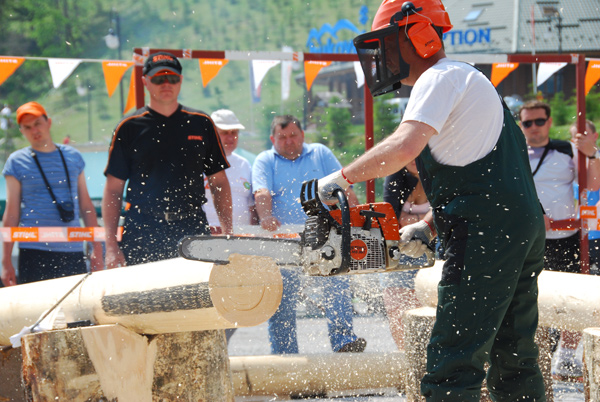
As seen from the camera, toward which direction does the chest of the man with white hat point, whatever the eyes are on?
toward the camera

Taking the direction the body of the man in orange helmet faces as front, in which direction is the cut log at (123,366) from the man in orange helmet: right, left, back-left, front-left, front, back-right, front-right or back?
front

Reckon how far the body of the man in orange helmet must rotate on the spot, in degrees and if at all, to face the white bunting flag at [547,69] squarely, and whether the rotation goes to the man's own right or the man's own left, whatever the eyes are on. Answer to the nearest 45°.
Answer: approximately 90° to the man's own right

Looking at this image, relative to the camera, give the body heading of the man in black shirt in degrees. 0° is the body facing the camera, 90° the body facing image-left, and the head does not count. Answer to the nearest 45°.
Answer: approximately 0°

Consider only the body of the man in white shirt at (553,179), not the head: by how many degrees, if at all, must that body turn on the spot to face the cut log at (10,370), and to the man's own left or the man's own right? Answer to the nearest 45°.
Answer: approximately 45° to the man's own right

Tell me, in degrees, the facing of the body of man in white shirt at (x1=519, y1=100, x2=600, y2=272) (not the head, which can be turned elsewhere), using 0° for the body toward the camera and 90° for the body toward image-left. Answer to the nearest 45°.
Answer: approximately 0°

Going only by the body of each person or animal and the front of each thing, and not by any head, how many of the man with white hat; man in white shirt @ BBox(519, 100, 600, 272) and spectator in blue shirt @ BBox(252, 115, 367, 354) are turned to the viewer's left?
0

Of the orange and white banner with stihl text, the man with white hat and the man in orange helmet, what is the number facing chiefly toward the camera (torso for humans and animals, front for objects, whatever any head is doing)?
2

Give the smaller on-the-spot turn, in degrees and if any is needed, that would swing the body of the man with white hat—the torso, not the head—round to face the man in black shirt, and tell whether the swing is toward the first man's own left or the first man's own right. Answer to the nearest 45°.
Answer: approximately 45° to the first man's own right

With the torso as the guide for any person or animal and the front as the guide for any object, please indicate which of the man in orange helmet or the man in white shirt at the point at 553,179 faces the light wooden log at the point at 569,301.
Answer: the man in white shirt

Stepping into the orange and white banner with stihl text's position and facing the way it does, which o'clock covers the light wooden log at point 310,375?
The light wooden log is roughly at 11 o'clock from the orange and white banner with stihl text.

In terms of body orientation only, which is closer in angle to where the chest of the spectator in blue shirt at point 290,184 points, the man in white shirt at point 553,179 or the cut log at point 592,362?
the cut log

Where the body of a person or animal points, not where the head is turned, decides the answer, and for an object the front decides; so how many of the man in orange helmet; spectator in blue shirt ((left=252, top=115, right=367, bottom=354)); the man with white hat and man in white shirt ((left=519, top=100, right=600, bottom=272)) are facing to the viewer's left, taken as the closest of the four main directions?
1

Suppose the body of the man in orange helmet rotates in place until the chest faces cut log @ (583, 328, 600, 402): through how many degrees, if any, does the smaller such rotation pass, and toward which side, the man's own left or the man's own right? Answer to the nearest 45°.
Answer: approximately 135° to the man's own right

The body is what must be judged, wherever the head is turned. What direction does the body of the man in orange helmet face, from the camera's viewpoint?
to the viewer's left
